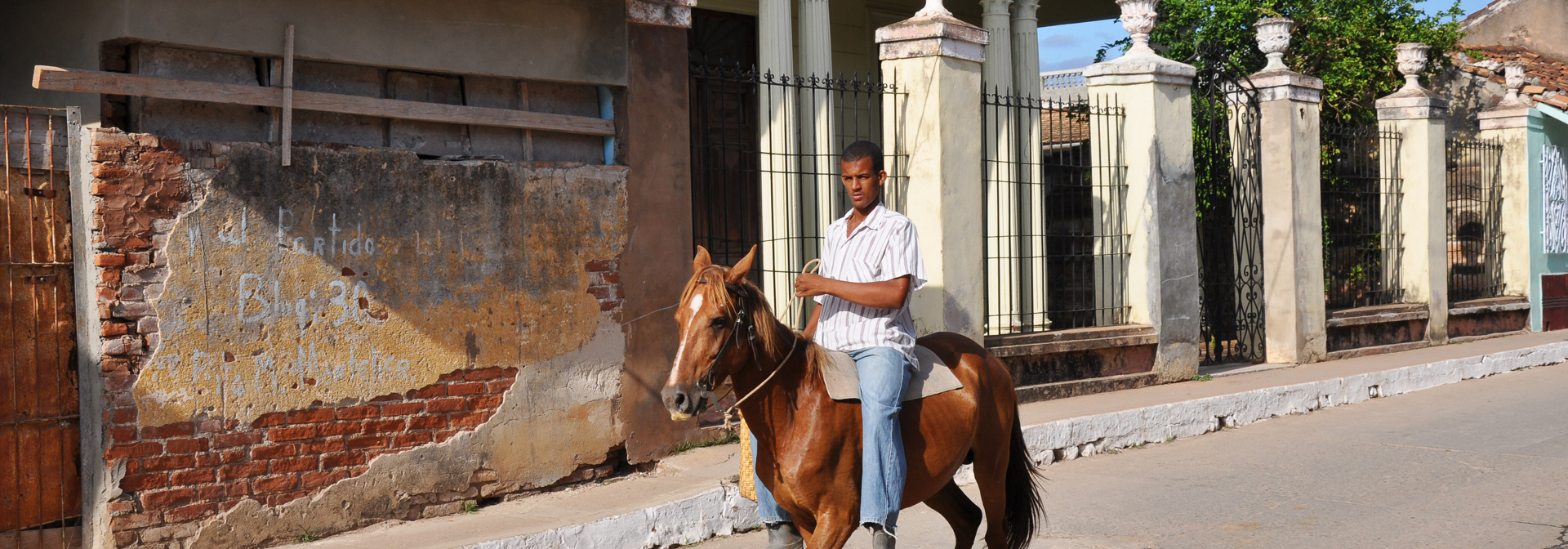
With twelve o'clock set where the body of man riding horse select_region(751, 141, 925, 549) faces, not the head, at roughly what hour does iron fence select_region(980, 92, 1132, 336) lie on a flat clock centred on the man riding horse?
The iron fence is roughly at 5 o'clock from the man riding horse.

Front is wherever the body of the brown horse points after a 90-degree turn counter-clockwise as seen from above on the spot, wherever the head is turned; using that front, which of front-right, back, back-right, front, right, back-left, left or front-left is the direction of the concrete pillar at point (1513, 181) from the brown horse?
left

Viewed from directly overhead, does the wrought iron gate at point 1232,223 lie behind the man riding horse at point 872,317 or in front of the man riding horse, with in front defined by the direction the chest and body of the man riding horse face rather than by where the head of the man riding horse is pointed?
behind

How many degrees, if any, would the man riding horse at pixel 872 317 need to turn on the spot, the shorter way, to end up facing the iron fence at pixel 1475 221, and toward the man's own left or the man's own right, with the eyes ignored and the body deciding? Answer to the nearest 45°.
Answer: approximately 180°

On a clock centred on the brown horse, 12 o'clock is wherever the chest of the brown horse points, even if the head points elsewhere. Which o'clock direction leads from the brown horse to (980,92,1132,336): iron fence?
The iron fence is roughly at 5 o'clock from the brown horse.

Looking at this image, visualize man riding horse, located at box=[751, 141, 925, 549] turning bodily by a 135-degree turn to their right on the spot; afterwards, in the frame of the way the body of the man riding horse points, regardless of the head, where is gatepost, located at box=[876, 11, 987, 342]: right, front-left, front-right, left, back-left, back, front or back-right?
front

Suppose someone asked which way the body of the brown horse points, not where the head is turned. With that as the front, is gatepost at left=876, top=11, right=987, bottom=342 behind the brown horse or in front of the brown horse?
behind

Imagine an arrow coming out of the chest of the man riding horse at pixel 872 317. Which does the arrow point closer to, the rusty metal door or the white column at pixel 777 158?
the rusty metal door

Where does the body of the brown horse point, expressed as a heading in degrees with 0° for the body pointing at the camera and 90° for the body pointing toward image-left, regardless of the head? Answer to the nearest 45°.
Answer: approximately 45°

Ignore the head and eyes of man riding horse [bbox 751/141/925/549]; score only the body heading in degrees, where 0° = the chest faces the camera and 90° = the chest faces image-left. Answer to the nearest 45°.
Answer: approximately 45°

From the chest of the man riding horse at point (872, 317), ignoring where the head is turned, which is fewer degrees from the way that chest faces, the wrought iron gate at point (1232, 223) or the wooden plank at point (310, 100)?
the wooden plank

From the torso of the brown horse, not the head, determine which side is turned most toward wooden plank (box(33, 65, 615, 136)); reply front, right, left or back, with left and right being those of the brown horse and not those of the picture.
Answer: right
